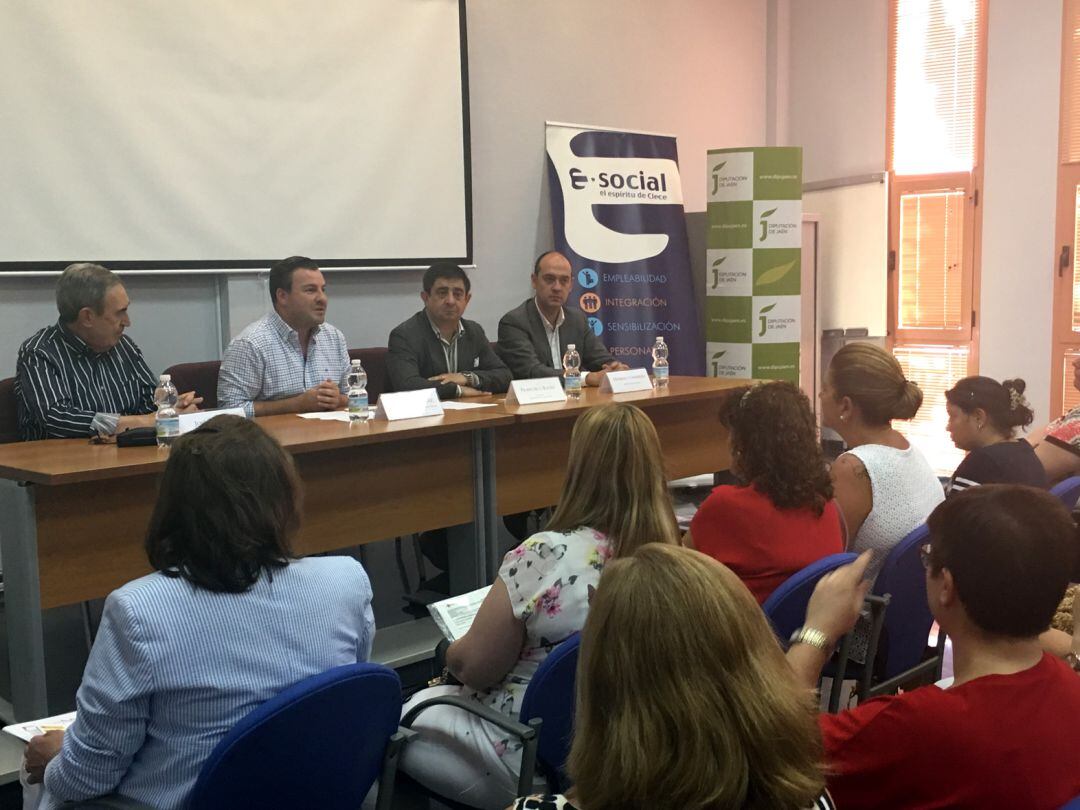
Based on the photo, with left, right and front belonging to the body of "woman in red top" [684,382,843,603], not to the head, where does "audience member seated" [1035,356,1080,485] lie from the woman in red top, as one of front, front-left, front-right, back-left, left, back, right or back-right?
right

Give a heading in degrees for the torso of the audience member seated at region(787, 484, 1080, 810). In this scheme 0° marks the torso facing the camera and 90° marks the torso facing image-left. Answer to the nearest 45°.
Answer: approximately 135°

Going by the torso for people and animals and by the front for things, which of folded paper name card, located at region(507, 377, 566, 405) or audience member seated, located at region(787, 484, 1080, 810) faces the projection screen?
the audience member seated

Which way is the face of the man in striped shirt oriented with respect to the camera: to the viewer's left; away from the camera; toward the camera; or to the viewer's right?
to the viewer's right

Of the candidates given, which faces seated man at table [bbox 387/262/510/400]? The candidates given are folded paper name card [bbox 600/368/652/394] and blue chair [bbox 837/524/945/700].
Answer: the blue chair

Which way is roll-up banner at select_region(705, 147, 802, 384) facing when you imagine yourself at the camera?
facing the viewer

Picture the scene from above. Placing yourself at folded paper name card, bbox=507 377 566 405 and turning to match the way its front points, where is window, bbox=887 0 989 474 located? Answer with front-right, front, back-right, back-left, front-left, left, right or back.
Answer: left

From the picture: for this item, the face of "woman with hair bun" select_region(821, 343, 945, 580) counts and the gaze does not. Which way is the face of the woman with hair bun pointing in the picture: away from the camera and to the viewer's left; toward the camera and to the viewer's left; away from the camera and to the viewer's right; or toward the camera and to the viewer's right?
away from the camera and to the viewer's left

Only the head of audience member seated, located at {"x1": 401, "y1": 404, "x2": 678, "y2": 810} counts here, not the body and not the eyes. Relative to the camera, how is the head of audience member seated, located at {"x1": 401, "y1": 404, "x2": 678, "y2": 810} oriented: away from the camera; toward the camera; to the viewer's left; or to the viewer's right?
away from the camera

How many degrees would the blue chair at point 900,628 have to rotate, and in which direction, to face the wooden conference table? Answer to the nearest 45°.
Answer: approximately 45° to its left

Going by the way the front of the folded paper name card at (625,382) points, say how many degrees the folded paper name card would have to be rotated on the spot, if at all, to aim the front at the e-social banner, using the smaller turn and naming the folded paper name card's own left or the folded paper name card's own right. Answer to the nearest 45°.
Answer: approximately 135° to the folded paper name card's own left

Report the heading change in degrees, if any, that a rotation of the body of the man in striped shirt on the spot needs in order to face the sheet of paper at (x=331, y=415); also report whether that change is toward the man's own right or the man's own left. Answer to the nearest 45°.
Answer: approximately 45° to the man's own left

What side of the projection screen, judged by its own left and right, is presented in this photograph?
front

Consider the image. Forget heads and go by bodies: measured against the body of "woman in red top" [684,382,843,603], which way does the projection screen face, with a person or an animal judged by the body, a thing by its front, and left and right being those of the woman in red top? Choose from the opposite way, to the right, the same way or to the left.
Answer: the opposite way

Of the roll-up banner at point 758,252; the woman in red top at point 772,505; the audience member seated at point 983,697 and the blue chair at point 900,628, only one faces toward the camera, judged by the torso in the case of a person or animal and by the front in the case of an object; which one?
the roll-up banner

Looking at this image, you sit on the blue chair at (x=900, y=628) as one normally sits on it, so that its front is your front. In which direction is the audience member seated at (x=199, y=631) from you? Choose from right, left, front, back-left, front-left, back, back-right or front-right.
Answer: left
